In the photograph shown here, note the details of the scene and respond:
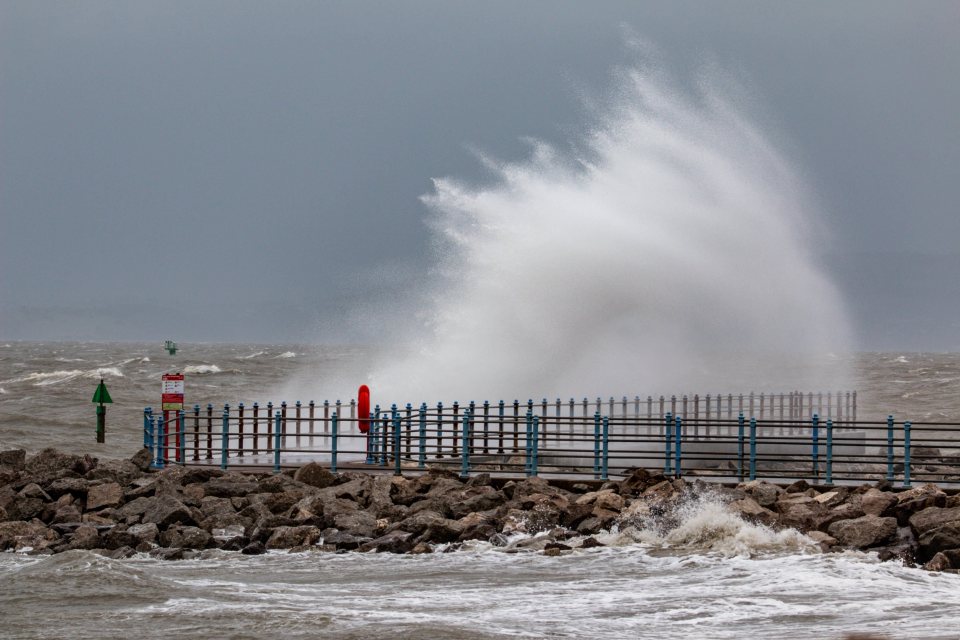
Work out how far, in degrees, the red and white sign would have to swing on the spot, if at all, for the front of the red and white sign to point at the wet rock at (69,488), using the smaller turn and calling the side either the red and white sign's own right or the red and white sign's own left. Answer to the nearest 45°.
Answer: approximately 45° to the red and white sign's own right

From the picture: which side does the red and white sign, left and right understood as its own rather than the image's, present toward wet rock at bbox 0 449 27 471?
right

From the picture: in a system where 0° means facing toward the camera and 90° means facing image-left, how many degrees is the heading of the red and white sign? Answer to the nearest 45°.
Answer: approximately 0°

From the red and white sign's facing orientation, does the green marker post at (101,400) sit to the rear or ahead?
to the rear

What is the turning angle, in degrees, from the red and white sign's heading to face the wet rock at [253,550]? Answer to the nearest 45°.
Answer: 0° — it already faces it

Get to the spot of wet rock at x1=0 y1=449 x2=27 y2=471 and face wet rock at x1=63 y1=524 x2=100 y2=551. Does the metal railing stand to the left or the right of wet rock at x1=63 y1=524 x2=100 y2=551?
left

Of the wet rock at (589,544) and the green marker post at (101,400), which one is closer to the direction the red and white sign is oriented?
the wet rock

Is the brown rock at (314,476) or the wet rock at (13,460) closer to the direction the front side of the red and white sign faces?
the brown rock
